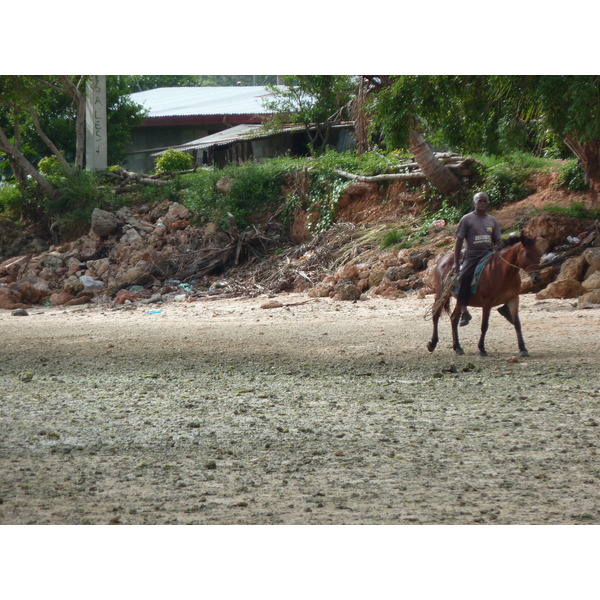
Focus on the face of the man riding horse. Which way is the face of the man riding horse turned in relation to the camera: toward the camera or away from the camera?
toward the camera

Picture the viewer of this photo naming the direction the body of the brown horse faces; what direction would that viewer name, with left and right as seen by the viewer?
facing the viewer and to the right of the viewer

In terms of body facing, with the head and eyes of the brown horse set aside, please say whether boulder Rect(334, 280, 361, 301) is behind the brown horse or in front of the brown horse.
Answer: behind

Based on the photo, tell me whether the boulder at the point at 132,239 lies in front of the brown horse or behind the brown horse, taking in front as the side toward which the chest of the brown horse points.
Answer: behind

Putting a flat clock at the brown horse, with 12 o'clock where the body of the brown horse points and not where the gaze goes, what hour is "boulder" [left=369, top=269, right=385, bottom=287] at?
The boulder is roughly at 7 o'clock from the brown horse.

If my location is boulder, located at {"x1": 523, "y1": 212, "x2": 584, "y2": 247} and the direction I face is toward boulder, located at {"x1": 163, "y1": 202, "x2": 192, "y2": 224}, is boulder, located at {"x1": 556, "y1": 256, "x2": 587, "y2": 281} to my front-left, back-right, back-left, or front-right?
back-left

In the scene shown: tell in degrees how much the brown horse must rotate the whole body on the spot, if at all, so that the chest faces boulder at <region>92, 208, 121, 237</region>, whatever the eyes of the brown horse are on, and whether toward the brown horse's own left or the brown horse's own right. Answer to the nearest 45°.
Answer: approximately 180°

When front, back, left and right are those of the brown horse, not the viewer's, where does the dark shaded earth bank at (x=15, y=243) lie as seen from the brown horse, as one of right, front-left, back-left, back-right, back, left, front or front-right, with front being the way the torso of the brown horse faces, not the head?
back

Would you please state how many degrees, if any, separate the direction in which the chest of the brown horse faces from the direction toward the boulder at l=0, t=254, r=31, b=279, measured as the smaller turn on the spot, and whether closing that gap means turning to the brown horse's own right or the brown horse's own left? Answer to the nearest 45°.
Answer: approximately 180°
